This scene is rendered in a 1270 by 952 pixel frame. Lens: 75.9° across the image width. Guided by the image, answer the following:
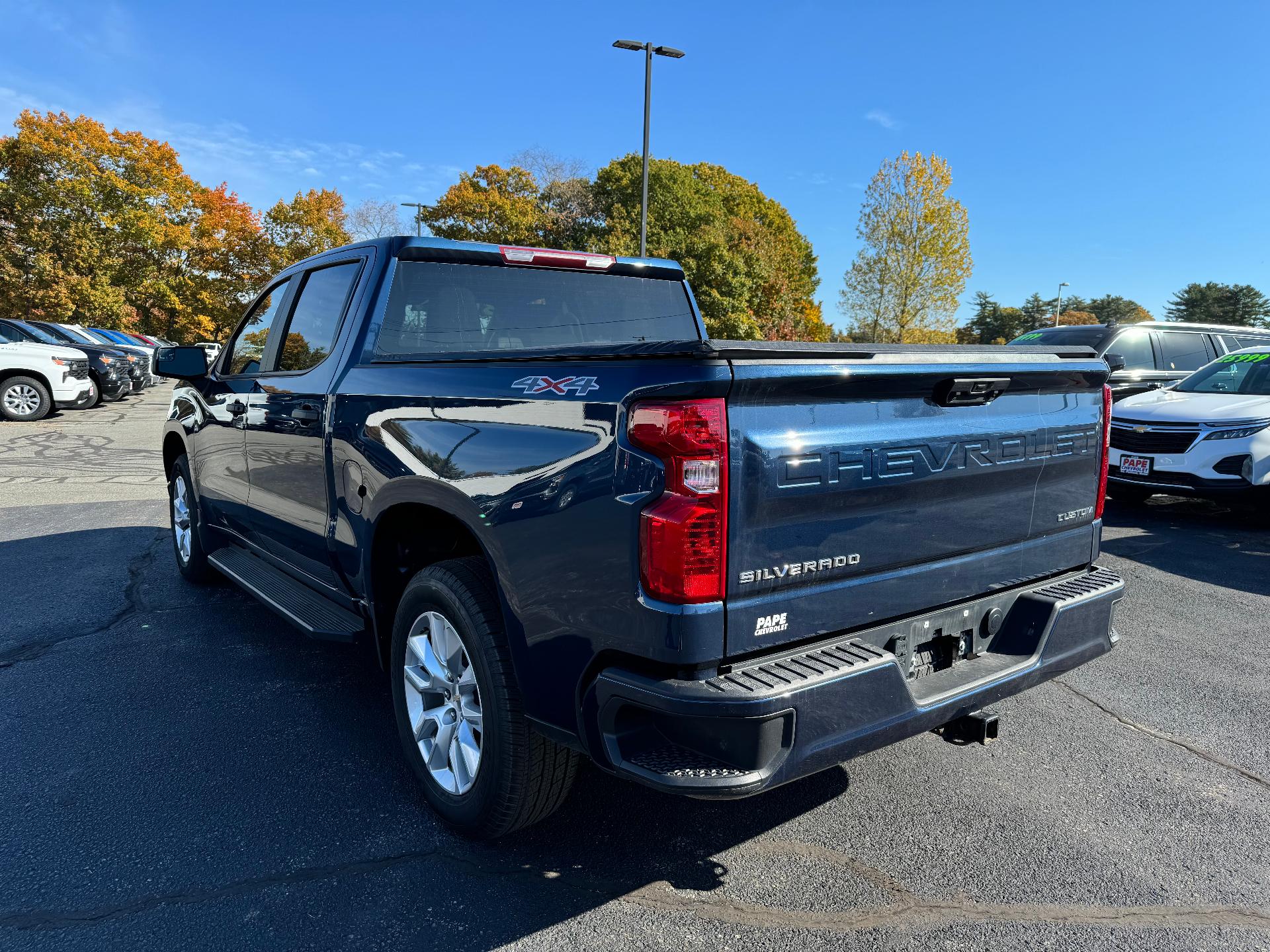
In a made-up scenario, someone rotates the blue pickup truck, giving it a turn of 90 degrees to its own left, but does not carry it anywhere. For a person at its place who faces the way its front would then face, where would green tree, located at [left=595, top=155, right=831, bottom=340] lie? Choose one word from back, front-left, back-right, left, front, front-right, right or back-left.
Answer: back-right

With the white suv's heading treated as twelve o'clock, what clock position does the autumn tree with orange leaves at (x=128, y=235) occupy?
The autumn tree with orange leaves is roughly at 2 o'clock from the white suv.

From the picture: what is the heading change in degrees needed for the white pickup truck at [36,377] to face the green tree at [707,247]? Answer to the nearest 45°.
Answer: approximately 90° to its left

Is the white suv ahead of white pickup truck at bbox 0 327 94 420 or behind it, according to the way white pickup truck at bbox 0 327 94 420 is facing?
ahead

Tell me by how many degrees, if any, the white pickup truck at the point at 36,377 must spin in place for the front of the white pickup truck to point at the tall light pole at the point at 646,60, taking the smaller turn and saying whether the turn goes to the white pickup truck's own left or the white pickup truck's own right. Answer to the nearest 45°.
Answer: approximately 45° to the white pickup truck's own left

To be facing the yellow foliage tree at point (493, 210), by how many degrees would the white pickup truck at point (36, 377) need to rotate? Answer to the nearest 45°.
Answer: approximately 90° to its left

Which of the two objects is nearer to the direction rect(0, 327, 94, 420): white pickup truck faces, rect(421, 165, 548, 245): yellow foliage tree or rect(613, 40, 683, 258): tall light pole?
the tall light pole

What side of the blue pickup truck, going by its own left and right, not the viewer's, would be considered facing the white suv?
right

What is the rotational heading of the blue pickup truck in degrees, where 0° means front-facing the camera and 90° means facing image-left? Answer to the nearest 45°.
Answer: approximately 135°

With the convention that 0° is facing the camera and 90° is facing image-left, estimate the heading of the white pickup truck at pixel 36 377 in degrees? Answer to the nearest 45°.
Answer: approximately 315°

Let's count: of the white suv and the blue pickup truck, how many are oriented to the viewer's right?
0

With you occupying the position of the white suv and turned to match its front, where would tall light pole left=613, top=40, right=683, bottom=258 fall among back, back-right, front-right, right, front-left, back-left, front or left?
right
